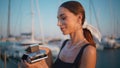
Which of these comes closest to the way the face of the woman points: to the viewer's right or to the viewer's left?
to the viewer's left

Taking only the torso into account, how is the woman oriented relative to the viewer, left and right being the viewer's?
facing the viewer and to the left of the viewer
